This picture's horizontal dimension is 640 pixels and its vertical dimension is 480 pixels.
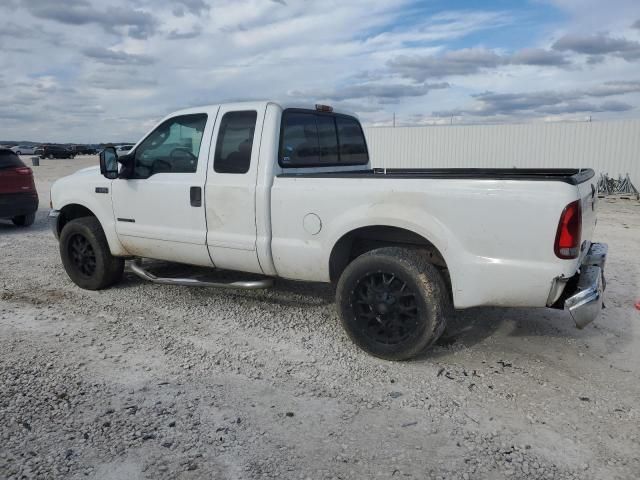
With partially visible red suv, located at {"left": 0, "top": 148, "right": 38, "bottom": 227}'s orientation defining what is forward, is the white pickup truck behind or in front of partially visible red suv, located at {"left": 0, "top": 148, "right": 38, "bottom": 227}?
behind

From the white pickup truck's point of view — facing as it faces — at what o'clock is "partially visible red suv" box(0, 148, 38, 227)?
The partially visible red suv is roughly at 12 o'clock from the white pickup truck.

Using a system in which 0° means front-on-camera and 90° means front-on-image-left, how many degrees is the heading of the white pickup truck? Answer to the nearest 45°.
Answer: approximately 135°

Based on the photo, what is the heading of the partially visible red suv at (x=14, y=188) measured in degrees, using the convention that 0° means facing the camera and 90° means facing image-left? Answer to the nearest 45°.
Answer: approximately 180°
